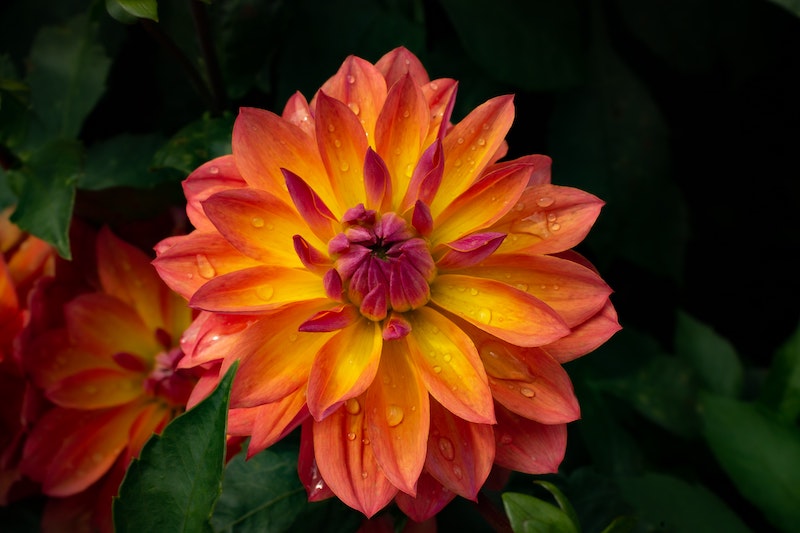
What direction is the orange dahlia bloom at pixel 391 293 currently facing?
toward the camera
